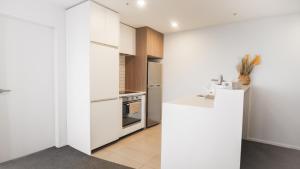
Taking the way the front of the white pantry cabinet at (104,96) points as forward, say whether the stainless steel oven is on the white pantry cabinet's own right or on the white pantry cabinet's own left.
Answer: on the white pantry cabinet's own left

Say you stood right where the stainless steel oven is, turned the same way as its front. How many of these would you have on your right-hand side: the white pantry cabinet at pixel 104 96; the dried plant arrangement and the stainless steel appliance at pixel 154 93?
1

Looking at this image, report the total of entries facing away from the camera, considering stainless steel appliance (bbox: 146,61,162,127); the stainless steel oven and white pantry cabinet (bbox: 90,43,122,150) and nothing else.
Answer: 0

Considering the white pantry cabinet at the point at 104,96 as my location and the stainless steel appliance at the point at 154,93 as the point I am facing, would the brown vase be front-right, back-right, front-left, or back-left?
front-right

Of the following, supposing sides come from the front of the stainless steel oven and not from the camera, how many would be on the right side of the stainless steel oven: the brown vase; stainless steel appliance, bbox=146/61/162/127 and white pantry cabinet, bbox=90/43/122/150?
1

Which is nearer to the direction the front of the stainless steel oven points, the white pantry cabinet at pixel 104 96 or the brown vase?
the brown vase

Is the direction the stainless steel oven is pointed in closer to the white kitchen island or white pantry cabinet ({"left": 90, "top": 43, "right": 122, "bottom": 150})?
the white kitchen island

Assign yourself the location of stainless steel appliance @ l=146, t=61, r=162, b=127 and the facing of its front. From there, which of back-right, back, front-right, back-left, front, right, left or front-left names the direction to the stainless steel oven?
right

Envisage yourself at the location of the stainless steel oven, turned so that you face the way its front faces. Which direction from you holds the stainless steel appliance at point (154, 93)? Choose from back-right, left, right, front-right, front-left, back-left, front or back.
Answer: left

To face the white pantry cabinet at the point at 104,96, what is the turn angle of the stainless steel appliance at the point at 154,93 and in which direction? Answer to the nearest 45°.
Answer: approximately 90° to its right

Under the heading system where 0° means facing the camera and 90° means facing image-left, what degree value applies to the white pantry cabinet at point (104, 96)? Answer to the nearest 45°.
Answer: approximately 315°

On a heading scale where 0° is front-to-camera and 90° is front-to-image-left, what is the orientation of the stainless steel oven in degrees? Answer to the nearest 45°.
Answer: approximately 315°
